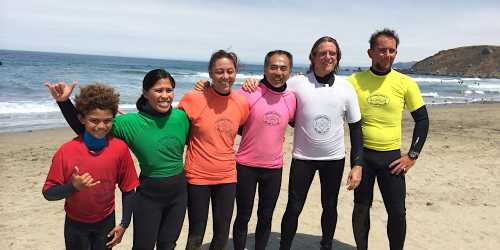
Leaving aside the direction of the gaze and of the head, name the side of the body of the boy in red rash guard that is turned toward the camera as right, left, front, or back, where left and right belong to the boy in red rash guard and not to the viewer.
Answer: front

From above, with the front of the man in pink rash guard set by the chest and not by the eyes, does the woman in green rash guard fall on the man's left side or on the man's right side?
on the man's right side

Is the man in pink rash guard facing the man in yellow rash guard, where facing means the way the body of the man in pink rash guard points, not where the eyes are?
no

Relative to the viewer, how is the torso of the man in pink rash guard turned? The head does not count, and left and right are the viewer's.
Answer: facing the viewer

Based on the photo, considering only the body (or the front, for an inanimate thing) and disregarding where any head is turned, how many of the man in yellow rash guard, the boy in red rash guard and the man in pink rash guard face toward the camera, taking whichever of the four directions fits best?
3

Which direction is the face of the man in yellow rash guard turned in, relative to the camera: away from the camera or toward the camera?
toward the camera

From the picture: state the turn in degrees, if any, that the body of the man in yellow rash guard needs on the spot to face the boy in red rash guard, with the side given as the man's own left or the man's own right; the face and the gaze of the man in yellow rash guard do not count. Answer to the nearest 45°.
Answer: approximately 45° to the man's own right

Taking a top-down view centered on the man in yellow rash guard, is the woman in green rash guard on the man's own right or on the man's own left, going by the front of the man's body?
on the man's own right

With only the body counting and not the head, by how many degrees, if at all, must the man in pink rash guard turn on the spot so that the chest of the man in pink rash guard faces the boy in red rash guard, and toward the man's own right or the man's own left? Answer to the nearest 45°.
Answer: approximately 45° to the man's own right

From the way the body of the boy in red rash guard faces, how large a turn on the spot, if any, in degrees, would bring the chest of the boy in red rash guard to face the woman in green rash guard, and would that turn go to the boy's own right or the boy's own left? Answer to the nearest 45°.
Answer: approximately 135° to the boy's own left

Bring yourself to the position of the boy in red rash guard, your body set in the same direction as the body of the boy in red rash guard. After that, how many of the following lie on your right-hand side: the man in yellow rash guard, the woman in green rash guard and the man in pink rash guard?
0

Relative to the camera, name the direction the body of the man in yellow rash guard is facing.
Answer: toward the camera

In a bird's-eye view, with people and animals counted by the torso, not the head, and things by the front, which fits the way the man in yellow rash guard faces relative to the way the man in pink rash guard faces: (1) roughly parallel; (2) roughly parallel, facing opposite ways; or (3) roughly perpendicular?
roughly parallel

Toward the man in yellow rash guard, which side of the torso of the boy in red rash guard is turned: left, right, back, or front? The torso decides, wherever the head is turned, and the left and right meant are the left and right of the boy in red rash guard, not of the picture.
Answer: left

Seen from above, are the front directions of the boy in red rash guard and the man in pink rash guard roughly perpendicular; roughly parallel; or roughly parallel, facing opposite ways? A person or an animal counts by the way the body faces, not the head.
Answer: roughly parallel
